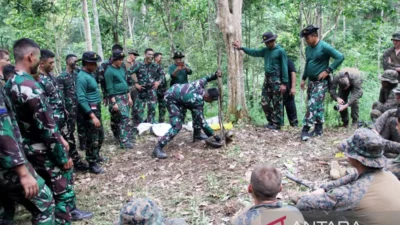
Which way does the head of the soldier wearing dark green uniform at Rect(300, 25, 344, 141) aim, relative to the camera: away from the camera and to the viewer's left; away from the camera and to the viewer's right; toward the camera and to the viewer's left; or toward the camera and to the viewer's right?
toward the camera and to the viewer's left

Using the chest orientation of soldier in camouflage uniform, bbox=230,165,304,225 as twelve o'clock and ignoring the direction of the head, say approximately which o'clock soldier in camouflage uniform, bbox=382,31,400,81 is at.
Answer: soldier in camouflage uniform, bbox=382,31,400,81 is roughly at 1 o'clock from soldier in camouflage uniform, bbox=230,165,304,225.

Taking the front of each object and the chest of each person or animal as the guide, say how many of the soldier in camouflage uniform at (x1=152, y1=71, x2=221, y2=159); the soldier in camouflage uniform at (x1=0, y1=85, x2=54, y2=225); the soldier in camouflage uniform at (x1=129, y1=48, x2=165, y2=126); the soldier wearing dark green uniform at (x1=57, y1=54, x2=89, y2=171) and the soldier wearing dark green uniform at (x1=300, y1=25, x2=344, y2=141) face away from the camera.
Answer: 0

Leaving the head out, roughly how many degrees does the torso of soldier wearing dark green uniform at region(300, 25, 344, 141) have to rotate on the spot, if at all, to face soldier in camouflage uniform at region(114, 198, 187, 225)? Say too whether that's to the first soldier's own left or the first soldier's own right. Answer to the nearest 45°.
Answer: approximately 45° to the first soldier's own left

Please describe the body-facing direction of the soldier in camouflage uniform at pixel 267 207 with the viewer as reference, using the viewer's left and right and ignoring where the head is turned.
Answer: facing away from the viewer

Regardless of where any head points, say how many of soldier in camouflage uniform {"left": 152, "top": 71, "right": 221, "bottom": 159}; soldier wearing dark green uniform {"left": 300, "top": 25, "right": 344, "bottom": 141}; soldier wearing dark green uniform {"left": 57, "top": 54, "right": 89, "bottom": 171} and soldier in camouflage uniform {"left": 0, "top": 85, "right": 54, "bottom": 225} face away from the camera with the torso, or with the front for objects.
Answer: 0

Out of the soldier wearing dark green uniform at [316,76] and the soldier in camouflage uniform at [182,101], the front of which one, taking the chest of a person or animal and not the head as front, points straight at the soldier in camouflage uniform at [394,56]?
the soldier in camouflage uniform at [182,101]

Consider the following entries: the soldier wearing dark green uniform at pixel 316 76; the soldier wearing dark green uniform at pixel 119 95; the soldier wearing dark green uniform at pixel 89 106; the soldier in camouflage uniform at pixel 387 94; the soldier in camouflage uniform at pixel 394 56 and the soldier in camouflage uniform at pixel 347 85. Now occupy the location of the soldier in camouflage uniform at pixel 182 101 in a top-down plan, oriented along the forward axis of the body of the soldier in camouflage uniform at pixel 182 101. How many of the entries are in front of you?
4

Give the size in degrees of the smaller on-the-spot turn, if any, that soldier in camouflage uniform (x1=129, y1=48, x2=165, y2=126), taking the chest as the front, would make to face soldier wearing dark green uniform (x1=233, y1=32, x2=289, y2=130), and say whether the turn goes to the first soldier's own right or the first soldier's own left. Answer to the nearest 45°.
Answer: approximately 45° to the first soldier's own left

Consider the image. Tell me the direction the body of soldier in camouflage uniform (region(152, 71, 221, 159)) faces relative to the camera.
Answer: to the viewer's right

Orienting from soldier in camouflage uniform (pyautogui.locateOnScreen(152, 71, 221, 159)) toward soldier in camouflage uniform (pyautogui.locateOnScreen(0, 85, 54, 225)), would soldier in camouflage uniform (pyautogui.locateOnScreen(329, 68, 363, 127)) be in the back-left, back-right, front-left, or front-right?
back-left

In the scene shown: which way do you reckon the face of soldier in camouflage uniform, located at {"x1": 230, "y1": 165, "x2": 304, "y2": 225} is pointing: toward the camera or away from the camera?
away from the camera

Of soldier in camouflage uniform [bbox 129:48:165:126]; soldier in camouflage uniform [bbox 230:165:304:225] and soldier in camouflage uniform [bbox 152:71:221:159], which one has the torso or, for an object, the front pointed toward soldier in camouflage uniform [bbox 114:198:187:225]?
soldier in camouflage uniform [bbox 129:48:165:126]

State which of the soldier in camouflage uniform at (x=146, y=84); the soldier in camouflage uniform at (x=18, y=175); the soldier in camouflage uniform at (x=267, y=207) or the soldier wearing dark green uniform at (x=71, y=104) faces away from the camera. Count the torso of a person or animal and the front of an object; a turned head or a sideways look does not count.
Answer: the soldier in camouflage uniform at (x=267, y=207)

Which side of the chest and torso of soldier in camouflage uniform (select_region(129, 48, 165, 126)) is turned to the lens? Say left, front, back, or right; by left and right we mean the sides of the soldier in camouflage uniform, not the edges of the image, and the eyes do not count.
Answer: front

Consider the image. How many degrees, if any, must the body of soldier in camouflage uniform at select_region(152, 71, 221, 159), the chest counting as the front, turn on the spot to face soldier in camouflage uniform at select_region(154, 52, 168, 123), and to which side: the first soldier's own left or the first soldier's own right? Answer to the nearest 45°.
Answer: approximately 90° to the first soldier's own left

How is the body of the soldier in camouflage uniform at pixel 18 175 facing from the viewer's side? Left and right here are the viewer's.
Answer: facing to the right of the viewer
